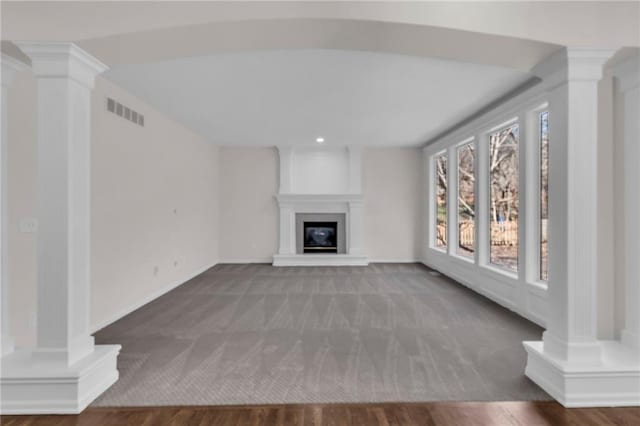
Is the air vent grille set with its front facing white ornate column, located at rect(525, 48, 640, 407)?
yes

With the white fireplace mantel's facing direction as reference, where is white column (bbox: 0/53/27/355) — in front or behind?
in front

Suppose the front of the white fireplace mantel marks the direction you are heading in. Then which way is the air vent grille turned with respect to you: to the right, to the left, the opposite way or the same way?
to the left

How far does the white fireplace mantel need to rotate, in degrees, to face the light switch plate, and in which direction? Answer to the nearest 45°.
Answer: approximately 45° to its right

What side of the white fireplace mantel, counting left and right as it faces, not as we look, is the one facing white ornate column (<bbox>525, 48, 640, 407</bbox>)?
front

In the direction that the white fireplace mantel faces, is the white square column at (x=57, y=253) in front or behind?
in front

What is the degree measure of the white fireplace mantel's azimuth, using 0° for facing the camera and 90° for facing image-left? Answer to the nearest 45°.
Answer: approximately 0°

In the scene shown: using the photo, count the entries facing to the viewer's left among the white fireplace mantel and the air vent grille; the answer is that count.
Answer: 0

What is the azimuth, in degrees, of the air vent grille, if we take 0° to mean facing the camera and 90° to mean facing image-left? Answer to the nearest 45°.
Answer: approximately 315°

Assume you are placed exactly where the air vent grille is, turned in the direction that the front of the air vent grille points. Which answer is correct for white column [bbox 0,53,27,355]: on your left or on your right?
on your right

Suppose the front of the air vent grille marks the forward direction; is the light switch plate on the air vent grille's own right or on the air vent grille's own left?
on the air vent grille's own right
